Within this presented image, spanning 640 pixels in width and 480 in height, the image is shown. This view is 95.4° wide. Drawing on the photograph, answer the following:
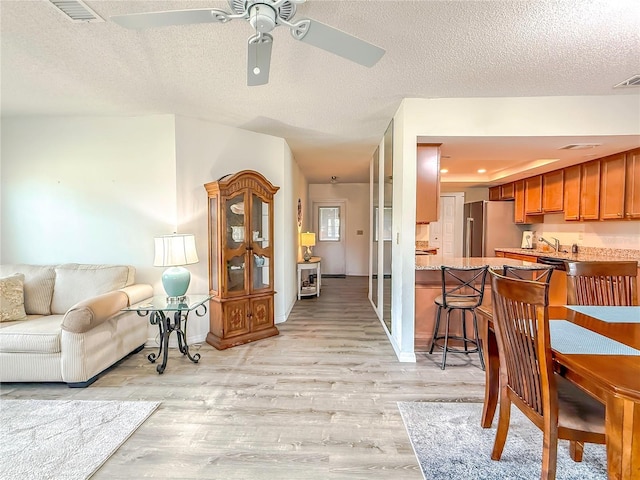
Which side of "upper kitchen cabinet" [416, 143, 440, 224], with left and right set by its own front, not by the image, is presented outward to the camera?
right

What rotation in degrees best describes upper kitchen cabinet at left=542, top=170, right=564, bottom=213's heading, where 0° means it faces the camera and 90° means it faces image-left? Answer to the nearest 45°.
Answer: approximately 45°

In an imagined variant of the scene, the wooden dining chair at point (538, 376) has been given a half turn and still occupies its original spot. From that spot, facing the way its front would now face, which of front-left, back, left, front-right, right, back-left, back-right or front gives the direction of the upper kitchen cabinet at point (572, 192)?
back-right

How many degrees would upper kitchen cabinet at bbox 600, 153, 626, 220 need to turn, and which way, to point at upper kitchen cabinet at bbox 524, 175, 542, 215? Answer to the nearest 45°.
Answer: approximately 90° to its right

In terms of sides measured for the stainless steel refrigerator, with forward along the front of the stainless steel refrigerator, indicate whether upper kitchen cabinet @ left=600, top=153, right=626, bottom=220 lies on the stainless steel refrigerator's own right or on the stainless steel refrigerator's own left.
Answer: on the stainless steel refrigerator's own left

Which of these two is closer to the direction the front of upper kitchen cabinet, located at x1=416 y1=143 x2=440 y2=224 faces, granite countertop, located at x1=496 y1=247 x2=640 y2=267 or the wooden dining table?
the granite countertop

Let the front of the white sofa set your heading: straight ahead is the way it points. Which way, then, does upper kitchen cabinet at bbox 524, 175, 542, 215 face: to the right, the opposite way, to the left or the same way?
to the right

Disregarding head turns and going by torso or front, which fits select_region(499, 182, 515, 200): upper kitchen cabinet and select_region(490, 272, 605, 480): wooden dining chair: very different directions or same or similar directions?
very different directions

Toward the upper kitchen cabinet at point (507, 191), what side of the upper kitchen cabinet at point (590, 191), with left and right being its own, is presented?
right

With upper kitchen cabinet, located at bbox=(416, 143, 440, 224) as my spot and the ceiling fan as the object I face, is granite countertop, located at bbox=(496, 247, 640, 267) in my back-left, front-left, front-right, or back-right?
back-left

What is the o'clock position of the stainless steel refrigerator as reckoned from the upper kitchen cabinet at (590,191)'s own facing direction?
The stainless steel refrigerator is roughly at 3 o'clock from the upper kitchen cabinet.

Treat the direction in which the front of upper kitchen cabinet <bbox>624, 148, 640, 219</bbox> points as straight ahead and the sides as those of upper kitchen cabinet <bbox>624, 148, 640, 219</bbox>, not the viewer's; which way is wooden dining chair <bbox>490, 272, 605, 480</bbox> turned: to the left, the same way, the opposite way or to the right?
the opposite way
